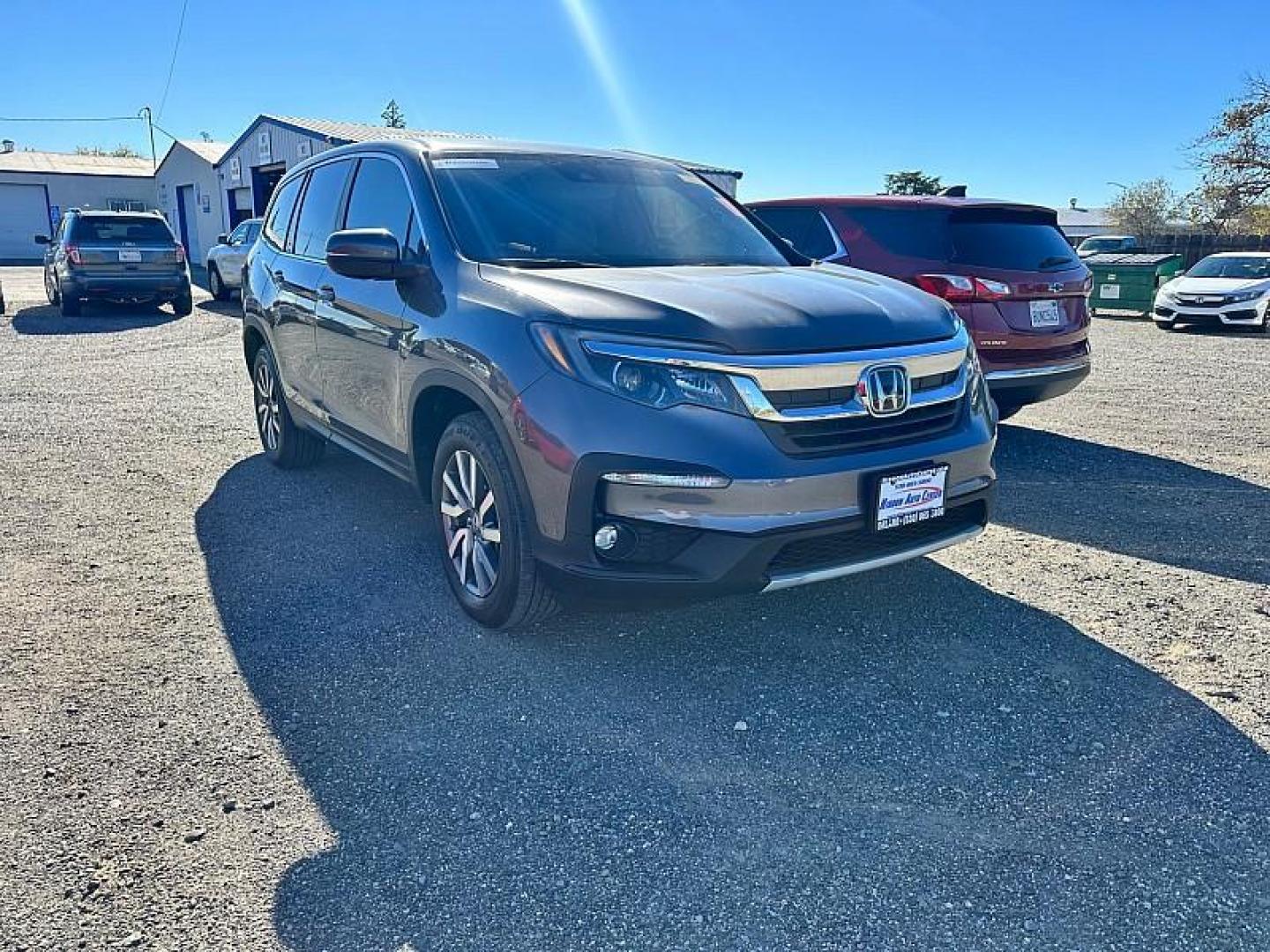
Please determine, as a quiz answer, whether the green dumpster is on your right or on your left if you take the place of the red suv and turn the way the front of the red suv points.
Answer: on your right

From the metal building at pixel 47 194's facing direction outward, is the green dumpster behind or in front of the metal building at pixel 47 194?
in front

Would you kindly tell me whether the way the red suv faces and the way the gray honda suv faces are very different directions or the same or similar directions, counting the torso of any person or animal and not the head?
very different directions

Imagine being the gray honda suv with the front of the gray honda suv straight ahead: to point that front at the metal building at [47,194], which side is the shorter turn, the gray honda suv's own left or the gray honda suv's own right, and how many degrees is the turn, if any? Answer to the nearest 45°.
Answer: approximately 180°

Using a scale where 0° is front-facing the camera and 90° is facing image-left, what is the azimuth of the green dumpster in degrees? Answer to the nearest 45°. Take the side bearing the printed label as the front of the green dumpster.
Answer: approximately 0°

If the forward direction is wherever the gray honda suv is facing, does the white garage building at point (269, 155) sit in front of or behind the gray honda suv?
behind

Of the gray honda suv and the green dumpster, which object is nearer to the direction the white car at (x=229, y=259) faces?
the gray honda suv

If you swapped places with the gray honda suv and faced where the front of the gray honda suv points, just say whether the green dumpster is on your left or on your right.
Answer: on your left

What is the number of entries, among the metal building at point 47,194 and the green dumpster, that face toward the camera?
2

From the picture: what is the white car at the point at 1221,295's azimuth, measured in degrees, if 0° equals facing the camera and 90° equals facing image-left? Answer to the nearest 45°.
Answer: approximately 45°

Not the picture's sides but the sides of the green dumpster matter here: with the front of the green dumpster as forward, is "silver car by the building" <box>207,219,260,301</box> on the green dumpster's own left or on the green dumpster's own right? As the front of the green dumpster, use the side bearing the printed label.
on the green dumpster's own right
